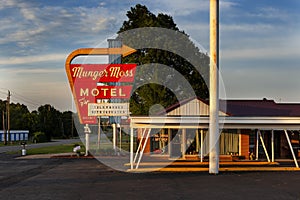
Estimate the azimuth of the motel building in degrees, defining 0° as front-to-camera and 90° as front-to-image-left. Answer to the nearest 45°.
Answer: approximately 0°

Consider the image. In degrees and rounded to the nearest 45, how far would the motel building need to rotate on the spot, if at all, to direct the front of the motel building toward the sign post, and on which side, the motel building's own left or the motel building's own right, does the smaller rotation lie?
approximately 90° to the motel building's own right

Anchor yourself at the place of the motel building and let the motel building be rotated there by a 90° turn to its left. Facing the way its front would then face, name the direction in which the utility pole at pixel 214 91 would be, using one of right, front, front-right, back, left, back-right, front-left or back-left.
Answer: right

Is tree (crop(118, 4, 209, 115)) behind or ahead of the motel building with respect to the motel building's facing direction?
behind
